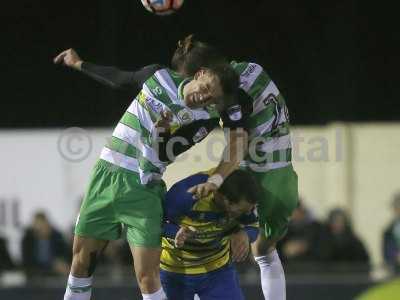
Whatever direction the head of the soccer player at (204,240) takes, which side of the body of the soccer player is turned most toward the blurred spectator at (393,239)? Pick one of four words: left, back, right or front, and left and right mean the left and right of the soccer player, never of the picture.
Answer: left

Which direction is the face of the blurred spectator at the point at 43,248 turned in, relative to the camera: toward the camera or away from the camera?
toward the camera

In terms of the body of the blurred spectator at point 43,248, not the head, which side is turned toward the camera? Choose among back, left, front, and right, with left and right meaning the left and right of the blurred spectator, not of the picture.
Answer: front

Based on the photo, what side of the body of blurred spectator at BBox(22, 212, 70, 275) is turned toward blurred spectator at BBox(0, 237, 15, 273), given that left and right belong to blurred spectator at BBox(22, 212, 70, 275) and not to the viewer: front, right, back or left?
right

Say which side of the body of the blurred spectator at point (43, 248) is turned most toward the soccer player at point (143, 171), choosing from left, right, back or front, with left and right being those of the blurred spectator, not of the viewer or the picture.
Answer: front

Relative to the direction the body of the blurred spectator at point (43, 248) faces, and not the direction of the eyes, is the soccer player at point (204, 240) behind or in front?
in front

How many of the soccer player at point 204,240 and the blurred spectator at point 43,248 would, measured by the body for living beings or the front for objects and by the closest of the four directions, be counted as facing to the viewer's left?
0
